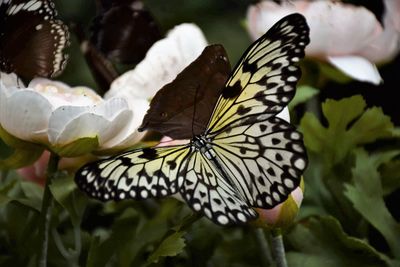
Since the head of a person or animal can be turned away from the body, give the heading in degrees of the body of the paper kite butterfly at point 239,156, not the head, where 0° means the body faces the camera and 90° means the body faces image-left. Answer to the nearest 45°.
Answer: approximately 135°

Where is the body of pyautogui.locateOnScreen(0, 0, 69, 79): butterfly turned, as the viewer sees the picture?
to the viewer's left
